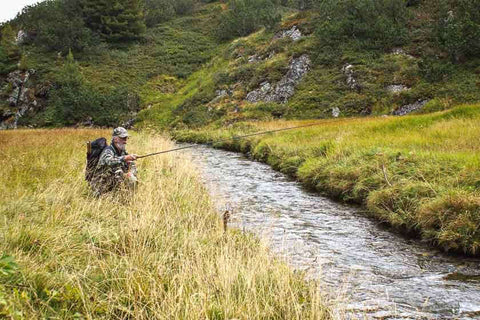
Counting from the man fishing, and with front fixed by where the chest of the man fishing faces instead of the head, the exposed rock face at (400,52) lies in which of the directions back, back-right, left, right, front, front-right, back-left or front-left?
front-left

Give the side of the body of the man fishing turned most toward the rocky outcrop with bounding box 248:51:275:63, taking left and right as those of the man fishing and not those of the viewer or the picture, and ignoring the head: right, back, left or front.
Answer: left

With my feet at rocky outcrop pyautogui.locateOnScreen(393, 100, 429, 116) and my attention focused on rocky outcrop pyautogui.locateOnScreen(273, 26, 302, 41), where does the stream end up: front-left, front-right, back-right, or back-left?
back-left

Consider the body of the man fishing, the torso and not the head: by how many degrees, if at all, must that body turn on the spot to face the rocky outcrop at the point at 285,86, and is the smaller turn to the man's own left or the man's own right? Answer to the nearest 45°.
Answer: approximately 45° to the man's own left

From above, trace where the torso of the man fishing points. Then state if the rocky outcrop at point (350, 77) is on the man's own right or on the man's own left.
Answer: on the man's own left

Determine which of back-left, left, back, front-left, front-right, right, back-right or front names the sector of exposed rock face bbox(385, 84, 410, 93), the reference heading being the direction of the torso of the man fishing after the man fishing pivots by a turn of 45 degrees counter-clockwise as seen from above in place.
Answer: front

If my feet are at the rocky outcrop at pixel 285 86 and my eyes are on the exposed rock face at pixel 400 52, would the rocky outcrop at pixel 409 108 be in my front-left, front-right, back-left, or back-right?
front-right

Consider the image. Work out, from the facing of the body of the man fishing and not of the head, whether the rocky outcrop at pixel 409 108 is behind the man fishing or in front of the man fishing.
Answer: in front

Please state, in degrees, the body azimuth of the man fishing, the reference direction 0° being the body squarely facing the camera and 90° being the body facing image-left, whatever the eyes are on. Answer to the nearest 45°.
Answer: approximately 270°

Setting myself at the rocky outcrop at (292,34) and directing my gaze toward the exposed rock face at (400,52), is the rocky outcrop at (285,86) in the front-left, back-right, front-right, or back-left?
front-right

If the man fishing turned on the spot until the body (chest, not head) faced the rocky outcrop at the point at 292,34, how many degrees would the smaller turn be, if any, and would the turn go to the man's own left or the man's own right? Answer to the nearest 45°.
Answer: approximately 45° to the man's own left

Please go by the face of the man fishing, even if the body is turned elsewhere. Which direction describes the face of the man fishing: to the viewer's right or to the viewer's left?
to the viewer's right
